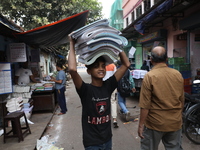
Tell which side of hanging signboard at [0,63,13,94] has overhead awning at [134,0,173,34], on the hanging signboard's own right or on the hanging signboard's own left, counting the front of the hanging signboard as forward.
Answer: on the hanging signboard's own left

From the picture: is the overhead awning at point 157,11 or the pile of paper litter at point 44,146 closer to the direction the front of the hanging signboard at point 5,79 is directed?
the pile of paper litter

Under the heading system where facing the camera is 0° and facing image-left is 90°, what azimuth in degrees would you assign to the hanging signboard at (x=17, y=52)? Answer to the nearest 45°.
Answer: approximately 0°

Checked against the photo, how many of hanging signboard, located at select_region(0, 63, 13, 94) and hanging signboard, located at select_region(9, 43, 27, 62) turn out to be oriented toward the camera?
2
